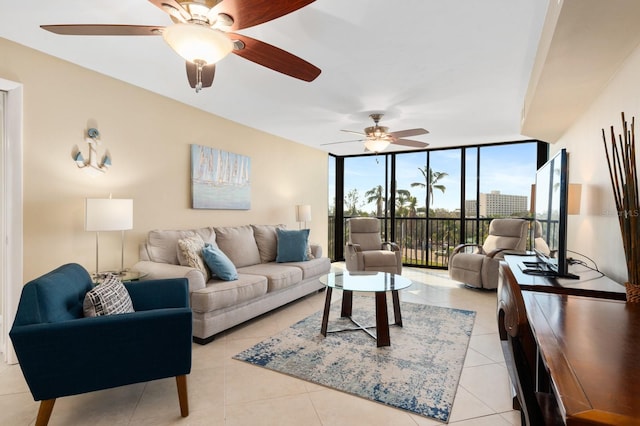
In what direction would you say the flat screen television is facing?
to the viewer's left

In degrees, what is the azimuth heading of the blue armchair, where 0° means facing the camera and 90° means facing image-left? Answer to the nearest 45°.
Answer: approximately 270°

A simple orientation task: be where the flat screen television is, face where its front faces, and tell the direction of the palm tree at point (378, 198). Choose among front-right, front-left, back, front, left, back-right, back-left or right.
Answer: front-right

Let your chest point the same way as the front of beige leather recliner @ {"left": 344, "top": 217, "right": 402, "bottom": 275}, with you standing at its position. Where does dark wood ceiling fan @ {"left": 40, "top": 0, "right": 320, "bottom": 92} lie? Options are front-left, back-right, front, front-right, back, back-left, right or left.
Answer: front-right

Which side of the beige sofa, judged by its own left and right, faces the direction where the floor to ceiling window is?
left

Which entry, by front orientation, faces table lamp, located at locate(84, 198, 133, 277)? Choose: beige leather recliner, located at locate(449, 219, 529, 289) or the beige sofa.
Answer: the beige leather recliner

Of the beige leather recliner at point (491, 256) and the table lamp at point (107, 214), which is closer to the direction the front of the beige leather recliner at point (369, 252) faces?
the beige leather recliner

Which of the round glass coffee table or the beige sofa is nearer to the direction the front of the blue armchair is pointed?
the round glass coffee table

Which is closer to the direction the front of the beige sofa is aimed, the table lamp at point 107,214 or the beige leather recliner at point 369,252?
the beige leather recliner
